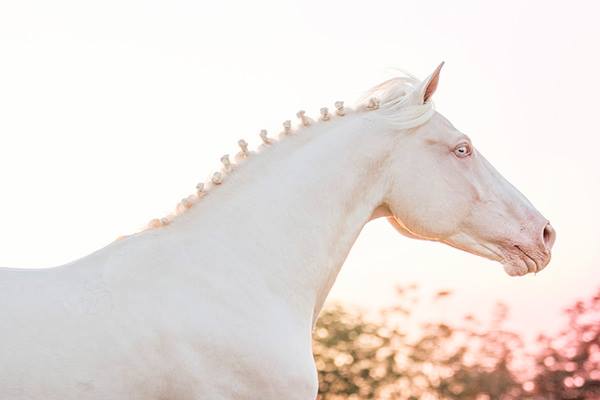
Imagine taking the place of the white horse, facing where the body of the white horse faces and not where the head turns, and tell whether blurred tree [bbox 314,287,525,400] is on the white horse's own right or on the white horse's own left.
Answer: on the white horse's own left

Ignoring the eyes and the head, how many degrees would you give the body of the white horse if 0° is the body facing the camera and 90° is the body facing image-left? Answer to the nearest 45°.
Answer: approximately 270°

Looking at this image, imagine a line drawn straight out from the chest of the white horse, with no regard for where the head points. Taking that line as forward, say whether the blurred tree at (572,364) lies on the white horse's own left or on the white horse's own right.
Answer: on the white horse's own left

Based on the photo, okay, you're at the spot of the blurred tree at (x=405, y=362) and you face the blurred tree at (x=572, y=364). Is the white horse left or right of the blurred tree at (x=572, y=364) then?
right
